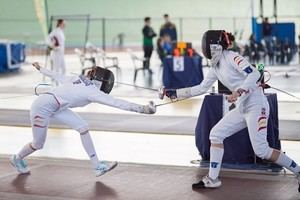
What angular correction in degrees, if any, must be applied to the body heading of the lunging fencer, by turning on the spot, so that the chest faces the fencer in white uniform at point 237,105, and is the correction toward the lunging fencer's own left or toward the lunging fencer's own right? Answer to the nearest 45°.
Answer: approximately 45° to the lunging fencer's own right

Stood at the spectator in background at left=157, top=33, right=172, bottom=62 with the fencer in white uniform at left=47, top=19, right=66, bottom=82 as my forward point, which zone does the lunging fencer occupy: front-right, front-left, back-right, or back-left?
front-left

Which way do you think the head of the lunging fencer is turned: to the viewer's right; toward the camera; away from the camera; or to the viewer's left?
to the viewer's right

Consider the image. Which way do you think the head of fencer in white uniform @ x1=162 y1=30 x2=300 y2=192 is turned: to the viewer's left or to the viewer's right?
to the viewer's left

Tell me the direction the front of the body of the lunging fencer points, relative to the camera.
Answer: to the viewer's right
